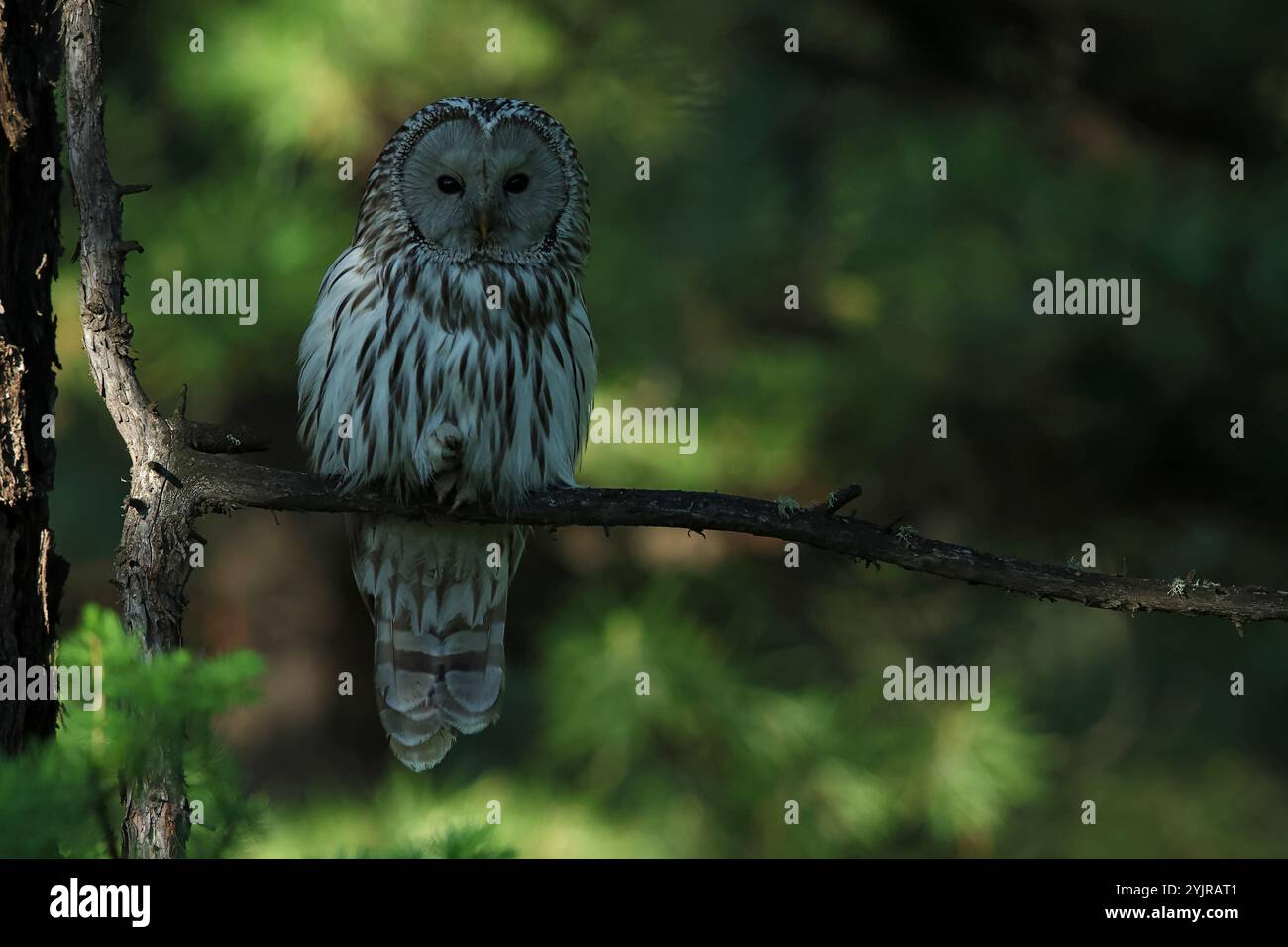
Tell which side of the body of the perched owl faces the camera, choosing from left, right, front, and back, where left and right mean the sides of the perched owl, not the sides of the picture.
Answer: front
